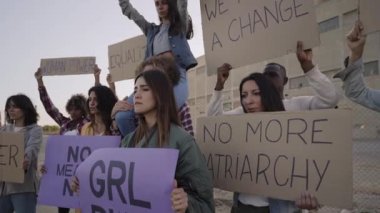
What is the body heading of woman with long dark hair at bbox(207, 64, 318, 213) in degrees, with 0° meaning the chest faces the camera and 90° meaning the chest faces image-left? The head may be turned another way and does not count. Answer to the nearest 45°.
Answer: approximately 45°

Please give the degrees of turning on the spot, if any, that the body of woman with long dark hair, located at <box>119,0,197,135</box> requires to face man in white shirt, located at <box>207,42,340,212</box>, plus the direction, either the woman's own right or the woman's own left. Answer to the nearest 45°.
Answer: approximately 90° to the woman's own left

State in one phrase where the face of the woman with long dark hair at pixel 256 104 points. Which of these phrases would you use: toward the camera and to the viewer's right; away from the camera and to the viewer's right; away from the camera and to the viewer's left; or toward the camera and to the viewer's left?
toward the camera and to the viewer's left

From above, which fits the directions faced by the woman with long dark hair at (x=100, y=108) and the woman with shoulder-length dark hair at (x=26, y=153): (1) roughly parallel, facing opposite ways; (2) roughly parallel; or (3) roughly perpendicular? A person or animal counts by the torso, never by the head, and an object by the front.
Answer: roughly parallel

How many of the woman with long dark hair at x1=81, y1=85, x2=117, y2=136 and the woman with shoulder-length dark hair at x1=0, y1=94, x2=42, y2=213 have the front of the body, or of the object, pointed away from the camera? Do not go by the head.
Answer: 0

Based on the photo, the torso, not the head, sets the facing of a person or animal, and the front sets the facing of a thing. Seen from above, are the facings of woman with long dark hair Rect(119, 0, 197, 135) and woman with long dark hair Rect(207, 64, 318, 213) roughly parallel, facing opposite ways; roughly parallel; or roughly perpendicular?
roughly parallel

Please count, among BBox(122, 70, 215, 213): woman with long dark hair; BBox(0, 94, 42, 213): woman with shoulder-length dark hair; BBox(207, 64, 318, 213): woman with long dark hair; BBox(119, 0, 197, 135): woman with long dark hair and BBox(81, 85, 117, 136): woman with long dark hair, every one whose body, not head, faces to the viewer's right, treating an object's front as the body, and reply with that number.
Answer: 0

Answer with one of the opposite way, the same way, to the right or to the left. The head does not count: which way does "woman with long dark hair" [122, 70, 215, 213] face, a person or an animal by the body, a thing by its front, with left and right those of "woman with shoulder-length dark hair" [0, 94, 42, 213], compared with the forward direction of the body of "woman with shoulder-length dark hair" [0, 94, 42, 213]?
the same way

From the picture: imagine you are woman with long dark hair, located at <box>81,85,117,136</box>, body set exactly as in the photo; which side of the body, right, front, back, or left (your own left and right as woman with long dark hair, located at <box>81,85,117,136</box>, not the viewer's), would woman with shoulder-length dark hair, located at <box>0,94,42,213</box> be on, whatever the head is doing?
right

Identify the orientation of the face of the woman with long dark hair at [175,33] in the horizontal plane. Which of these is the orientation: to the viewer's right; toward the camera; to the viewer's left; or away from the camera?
toward the camera

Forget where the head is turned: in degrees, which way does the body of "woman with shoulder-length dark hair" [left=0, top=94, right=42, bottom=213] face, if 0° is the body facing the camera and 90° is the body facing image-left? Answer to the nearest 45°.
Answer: approximately 45°

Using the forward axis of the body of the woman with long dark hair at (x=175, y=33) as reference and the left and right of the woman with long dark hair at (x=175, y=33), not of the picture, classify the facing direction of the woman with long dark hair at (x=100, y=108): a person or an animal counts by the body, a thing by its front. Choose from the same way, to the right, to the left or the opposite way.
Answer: the same way

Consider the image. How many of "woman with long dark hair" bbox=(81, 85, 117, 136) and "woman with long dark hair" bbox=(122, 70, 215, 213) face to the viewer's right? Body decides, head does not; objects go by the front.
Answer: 0

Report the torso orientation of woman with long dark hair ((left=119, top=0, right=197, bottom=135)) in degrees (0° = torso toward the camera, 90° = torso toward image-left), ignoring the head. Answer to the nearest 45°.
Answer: approximately 45°

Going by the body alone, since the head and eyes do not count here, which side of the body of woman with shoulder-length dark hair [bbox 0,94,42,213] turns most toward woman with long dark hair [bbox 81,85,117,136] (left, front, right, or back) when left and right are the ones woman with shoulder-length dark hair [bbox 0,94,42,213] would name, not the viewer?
left
